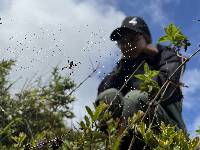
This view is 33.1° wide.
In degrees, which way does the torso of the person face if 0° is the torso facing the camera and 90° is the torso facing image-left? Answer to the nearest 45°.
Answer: approximately 45°
